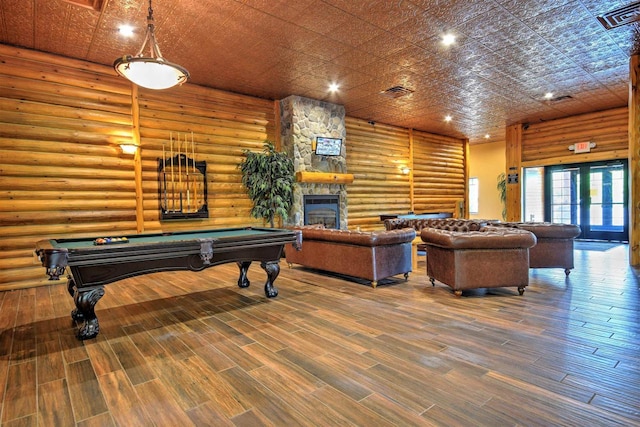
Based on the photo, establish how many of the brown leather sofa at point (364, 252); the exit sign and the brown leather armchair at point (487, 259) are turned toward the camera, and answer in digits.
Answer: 1

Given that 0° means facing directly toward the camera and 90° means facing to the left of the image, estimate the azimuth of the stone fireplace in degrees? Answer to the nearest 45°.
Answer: approximately 315°

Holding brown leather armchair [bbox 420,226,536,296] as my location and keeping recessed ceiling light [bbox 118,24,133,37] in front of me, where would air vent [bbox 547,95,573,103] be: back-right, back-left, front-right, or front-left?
back-right

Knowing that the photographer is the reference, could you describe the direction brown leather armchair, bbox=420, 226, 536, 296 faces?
facing away from the viewer and to the left of the viewer

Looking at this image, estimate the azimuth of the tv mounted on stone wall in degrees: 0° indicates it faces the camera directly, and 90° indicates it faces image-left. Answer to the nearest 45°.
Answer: approximately 315°

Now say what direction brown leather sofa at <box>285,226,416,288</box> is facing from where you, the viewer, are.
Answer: facing away from the viewer and to the right of the viewer

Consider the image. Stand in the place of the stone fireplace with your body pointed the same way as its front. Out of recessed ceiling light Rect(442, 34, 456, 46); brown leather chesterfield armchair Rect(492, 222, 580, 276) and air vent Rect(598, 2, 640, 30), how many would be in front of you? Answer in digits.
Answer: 3

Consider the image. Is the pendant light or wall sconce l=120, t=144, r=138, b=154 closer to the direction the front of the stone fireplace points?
the pendant light
